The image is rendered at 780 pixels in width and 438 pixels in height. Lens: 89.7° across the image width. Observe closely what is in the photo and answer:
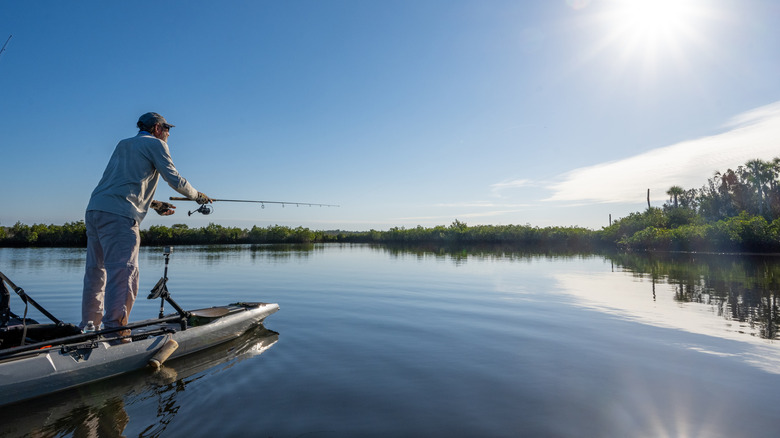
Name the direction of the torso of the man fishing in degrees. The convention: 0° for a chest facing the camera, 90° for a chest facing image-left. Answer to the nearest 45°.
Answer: approximately 225°
